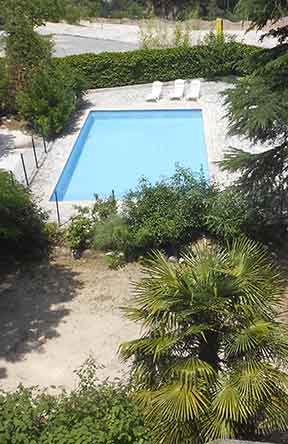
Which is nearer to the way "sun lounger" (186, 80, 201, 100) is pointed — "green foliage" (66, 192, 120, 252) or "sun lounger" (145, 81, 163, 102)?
the green foliage

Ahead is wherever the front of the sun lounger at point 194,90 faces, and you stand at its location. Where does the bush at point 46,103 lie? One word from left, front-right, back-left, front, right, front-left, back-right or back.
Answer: front-right

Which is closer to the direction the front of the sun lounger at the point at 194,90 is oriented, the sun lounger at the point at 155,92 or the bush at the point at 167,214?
the bush

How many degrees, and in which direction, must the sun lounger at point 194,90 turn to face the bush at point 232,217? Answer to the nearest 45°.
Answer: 0° — it already faces it

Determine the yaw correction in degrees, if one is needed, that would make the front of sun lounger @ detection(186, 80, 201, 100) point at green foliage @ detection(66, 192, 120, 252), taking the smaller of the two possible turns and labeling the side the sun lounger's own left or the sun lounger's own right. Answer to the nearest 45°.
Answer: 0° — it already faces it

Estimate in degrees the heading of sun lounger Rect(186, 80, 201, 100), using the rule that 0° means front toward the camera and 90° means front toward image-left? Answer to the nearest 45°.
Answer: approximately 0°

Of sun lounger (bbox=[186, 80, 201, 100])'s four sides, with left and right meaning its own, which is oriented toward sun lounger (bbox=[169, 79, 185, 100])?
right

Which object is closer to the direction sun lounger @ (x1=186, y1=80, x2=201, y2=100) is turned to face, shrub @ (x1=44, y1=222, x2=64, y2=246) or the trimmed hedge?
the shrub
